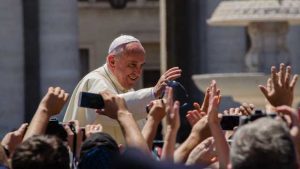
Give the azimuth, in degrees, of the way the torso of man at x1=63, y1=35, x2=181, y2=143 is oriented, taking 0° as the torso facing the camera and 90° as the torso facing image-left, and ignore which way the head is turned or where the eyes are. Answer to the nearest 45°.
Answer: approximately 315°

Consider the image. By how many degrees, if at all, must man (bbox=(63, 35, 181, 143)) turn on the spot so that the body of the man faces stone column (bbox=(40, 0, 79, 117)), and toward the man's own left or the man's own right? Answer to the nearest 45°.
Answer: approximately 135° to the man's own left
